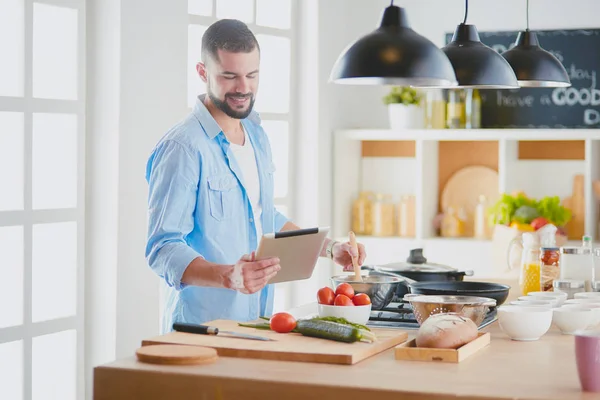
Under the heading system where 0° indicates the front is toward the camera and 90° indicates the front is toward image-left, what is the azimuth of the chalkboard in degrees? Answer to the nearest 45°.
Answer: approximately 0°

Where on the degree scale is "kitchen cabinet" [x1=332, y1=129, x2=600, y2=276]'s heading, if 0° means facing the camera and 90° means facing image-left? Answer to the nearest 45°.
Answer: approximately 0°

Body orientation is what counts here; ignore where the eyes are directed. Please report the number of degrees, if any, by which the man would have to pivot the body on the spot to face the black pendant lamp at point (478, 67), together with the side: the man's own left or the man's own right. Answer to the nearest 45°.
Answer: approximately 45° to the man's own left

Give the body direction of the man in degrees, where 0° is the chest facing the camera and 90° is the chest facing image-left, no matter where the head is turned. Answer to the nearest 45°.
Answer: approximately 315°

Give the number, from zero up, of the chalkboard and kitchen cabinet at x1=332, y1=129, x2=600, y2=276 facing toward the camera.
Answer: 2

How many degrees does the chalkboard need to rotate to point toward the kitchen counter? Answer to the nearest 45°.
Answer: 0° — it already faces it

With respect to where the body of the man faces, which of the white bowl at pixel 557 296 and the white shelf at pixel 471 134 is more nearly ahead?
the white bowl

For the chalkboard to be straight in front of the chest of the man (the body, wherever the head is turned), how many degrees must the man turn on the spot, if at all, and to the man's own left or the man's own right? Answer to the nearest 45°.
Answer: approximately 90° to the man's own left

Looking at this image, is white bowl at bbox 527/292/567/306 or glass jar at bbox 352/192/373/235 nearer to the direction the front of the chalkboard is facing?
the white bowl
